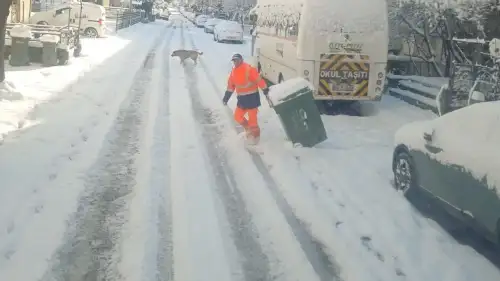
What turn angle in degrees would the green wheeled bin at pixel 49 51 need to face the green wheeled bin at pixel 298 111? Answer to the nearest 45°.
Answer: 0° — it already faces it

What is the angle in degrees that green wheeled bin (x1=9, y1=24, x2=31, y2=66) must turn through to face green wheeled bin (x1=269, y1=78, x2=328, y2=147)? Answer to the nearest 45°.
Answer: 0° — it already faces it

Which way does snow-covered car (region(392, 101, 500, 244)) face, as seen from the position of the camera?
facing away from the viewer and to the left of the viewer

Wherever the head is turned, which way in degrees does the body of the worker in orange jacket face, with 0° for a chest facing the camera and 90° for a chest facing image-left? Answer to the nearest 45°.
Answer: approximately 45°

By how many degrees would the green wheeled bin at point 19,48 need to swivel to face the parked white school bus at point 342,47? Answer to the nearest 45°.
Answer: approximately 45° to its left

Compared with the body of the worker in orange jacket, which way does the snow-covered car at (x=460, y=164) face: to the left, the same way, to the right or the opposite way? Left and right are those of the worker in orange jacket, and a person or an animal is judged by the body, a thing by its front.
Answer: to the right

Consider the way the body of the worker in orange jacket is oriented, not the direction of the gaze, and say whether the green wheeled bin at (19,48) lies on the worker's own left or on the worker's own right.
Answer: on the worker's own right
